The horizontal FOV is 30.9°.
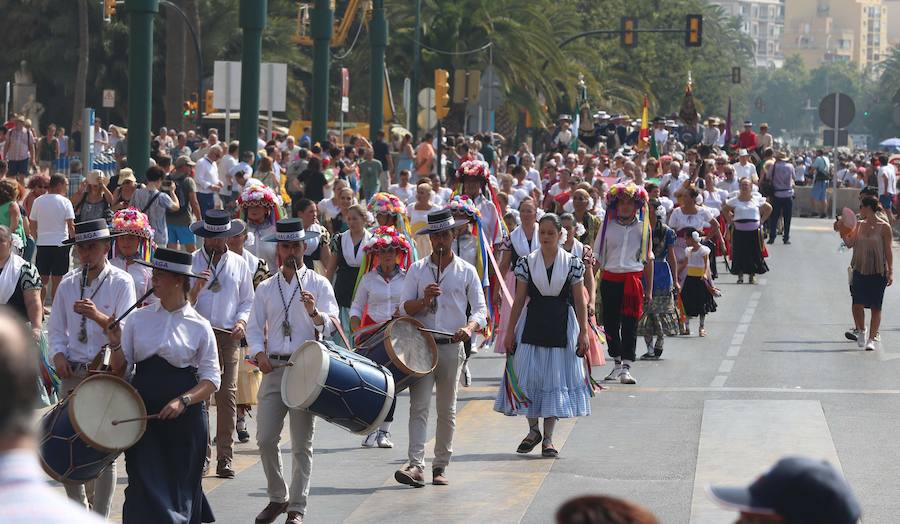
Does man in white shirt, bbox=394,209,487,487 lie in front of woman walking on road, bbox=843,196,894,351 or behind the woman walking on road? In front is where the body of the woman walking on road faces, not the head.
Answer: in front

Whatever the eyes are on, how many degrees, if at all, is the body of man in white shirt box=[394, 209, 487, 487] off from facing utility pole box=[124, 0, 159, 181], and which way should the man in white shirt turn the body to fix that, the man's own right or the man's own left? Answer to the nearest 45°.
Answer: approximately 180°

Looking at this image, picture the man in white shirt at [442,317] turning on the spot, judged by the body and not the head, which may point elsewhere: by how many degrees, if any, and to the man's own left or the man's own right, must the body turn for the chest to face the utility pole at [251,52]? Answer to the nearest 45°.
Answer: approximately 180°

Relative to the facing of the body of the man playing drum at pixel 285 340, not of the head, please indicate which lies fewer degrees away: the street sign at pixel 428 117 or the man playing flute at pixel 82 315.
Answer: the man playing flute

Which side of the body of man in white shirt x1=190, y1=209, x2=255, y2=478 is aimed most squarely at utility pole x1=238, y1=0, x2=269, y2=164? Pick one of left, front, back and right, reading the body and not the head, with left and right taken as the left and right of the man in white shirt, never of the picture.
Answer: back

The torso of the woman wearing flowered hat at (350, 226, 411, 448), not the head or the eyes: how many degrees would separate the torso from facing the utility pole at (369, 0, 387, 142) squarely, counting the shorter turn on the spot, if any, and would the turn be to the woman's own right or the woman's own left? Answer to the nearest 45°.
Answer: approximately 180°

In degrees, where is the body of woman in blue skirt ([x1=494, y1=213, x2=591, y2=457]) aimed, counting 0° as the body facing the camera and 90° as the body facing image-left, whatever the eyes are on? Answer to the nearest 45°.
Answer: approximately 0°

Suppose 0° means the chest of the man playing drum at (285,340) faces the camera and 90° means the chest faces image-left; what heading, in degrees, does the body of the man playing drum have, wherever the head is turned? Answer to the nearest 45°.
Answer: approximately 0°

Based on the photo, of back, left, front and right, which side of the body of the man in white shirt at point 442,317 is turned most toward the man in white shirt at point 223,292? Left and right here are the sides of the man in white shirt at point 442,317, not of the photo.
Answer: right

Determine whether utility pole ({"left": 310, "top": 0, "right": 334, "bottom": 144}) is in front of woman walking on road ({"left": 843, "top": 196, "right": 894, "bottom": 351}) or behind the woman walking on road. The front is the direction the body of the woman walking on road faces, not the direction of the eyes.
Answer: behind
